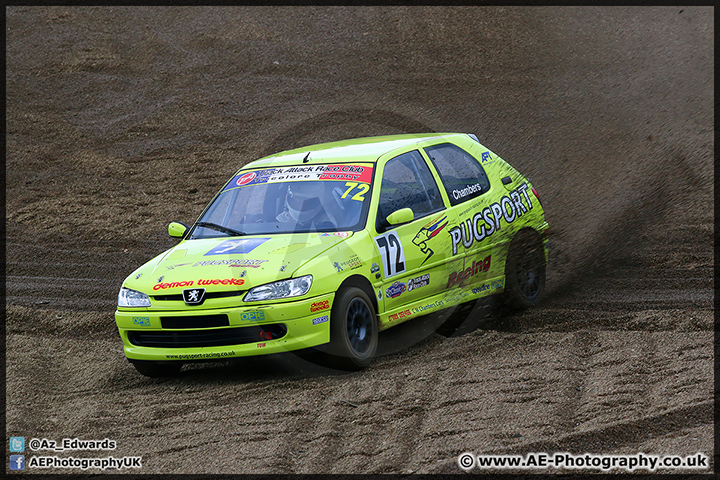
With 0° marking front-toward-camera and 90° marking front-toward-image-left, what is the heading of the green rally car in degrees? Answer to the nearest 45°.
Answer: approximately 45°
